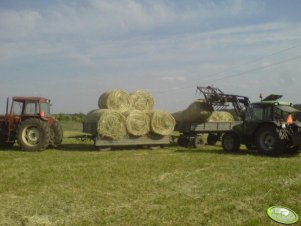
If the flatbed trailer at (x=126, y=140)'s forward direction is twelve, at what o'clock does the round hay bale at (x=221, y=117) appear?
The round hay bale is roughly at 5 o'clock from the flatbed trailer.

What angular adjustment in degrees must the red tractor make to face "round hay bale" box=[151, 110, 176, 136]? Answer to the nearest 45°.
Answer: approximately 135° to its right

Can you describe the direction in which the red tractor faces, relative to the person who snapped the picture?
facing away from the viewer and to the left of the viewer

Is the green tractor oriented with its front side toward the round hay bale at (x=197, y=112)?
yes

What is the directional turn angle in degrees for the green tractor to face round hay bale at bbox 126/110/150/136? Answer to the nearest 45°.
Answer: approximately 45° to its left

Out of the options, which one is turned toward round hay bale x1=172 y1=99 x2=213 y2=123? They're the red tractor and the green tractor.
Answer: the green tractor

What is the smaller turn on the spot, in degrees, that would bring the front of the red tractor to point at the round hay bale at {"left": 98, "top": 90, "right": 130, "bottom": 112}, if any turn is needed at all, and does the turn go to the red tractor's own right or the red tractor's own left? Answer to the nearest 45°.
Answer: approximately 135° to the red tractor's own right

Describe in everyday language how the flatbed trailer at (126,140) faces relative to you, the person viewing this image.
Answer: facing to the left of the viewer

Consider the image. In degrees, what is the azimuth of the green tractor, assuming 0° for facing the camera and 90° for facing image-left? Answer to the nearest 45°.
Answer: approximately 135°

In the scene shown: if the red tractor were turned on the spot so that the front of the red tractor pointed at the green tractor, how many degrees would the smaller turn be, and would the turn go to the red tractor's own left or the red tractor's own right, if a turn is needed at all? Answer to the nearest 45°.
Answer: approximately 180°
